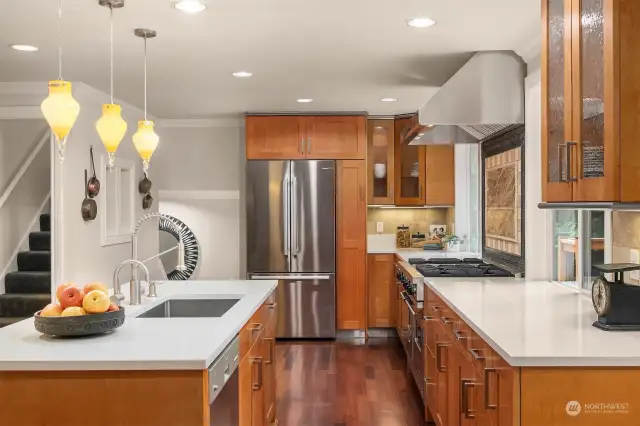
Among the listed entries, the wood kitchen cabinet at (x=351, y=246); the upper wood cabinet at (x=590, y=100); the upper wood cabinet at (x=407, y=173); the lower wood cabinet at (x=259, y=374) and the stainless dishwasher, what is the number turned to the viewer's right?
2

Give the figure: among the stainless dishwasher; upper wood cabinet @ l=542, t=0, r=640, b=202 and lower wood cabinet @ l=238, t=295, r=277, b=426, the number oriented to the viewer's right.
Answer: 2

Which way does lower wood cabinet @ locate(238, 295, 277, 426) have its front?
to the viewer's right

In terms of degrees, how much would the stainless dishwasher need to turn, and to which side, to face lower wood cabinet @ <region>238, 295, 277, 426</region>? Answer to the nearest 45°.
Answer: approximately 90° to its left

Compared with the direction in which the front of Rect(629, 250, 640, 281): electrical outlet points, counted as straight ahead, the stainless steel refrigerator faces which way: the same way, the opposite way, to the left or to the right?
to the left

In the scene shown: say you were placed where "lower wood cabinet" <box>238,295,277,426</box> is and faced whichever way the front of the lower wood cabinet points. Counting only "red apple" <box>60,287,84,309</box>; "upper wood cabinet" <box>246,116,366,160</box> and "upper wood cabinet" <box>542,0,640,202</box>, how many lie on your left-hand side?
1

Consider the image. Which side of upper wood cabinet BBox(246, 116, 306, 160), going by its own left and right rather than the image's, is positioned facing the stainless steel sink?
front

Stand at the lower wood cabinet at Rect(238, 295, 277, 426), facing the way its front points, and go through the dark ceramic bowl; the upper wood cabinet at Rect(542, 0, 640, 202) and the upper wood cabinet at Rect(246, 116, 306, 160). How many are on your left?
1

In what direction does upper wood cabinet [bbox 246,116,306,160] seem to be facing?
toward the camera

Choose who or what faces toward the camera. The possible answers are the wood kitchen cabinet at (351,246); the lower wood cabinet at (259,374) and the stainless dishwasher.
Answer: the wood kitchen cabinet

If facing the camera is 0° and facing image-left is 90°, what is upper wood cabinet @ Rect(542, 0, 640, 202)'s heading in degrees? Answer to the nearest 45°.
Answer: approximately 45°

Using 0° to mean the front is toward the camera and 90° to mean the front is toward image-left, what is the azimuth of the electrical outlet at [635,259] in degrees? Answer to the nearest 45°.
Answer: approximately 45°

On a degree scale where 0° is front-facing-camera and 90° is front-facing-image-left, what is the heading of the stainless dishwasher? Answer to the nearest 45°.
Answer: approximately 270°

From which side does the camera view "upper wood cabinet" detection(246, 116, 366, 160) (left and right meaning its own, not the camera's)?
front

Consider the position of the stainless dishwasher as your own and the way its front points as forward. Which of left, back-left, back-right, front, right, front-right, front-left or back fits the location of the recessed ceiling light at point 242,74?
left
